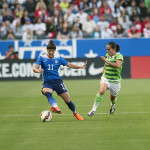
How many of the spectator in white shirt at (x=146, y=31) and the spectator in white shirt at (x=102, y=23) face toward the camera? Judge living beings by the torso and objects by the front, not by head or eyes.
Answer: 2

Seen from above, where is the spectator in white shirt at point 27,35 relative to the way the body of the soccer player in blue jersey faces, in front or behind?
behind

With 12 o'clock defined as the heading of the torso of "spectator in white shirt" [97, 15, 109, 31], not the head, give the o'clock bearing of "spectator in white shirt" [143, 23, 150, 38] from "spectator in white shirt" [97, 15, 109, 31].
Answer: "spectator in white shirt" [143, 23, 150, 38] is roughly at 9 o'clock from "spectator in white shirt" [97, 15, 109, 31].

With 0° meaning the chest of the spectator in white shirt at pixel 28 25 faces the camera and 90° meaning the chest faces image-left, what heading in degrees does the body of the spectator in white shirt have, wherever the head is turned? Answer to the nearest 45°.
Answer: approximately 0°

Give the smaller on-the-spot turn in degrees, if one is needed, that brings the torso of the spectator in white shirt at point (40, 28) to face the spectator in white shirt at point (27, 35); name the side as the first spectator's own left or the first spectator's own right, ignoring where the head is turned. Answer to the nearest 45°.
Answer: approximately 90° to the first spectator's own right
